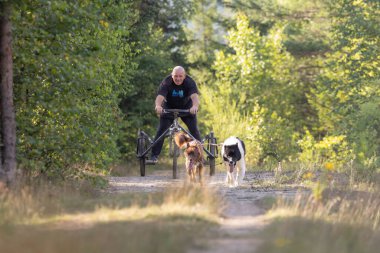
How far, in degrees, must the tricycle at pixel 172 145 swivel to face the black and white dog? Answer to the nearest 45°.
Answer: approximately 45° to its left

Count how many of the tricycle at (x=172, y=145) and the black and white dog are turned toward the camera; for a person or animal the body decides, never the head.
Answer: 2

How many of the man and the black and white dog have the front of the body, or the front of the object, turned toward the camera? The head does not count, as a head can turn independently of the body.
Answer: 2

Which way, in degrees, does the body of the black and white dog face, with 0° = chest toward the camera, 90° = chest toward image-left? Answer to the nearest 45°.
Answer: approximately 0°
